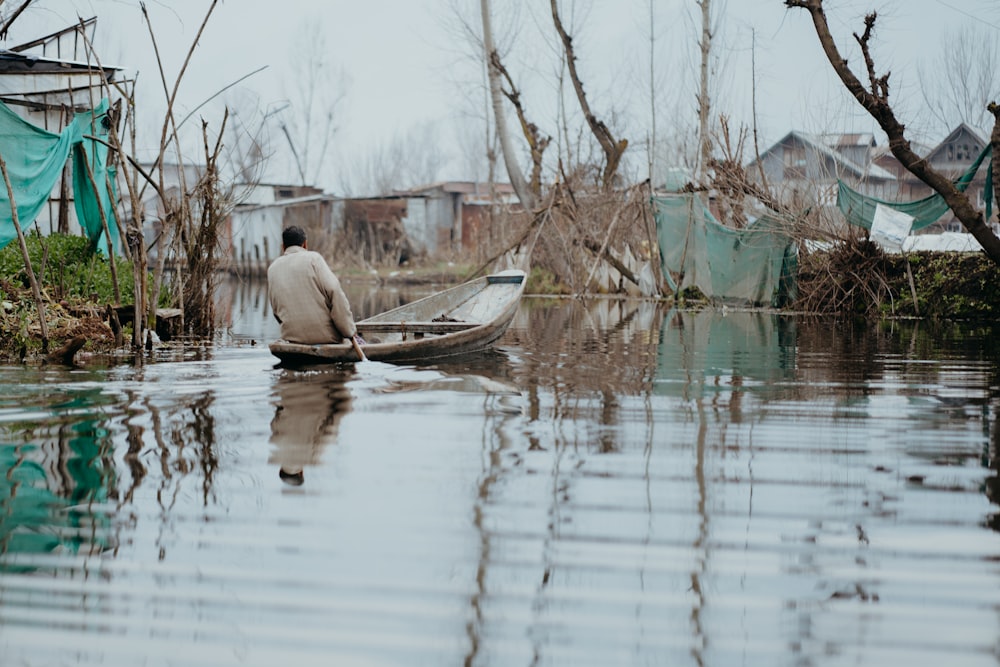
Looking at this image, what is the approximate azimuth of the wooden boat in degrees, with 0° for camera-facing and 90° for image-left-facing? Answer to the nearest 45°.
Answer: approximately 225°

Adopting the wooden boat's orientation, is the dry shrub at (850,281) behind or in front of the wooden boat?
in front

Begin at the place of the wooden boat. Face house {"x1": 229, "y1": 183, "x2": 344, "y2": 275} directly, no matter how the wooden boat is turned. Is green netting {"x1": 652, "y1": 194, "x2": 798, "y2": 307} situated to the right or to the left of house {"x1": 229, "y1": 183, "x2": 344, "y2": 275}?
right

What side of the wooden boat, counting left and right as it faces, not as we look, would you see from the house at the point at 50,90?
left

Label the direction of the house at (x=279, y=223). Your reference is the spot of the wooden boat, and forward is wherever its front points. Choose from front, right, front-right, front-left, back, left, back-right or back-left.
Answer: front-left

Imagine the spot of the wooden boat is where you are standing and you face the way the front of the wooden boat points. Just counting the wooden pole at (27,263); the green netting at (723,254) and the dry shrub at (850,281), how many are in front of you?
2

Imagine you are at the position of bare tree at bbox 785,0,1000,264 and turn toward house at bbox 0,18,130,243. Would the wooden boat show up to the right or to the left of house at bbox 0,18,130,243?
left

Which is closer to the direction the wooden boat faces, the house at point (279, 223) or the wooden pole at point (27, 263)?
the house

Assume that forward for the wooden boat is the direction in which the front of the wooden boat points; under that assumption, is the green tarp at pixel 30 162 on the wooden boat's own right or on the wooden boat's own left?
on the wooden boat's own left

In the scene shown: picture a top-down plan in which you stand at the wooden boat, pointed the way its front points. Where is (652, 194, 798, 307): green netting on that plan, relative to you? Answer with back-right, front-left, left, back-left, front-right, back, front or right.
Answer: front
